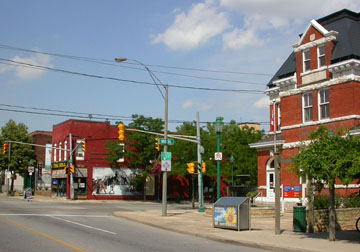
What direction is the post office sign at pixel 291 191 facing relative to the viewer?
toward the camera

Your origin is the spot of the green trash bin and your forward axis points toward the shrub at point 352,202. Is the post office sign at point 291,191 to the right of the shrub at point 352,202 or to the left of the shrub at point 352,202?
left

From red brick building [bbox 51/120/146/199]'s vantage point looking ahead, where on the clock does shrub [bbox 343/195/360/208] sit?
The shrub is roughly at 10 o'clock from the red brick building.

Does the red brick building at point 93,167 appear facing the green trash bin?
no

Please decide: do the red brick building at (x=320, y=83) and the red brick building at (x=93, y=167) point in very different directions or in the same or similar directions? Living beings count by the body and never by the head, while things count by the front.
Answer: same or similar directions

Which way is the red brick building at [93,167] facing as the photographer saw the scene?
facing the viewer and to the left of the viewer

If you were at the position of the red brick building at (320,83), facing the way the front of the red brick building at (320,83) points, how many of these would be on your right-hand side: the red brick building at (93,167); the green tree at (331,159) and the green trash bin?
1

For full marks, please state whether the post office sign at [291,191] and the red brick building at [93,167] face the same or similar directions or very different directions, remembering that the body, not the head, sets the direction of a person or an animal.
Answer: same or similar directions

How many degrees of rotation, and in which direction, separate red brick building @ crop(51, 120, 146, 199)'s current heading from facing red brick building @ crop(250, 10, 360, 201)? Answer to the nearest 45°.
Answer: approximately 90° to its left

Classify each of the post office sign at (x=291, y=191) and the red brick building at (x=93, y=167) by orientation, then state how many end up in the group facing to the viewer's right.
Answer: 0

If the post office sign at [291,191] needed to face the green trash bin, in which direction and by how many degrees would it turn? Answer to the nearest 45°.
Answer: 0° — it already faces it

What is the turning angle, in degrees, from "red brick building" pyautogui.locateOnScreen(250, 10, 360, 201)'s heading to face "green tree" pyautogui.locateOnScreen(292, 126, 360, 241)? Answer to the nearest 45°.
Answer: approximately 45° to its left

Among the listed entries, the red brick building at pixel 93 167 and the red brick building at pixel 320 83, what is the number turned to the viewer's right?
0

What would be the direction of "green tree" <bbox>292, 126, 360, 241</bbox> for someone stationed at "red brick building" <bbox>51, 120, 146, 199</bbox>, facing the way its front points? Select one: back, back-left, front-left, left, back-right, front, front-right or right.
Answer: front-left
